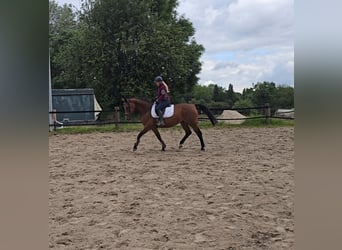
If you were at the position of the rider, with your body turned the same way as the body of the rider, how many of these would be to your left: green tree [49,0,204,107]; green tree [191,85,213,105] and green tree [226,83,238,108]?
0

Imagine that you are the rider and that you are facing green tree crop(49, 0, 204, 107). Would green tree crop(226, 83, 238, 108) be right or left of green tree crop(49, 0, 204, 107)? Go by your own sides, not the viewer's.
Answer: right

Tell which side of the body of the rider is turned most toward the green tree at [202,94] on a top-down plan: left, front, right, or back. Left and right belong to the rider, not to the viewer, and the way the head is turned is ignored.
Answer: right

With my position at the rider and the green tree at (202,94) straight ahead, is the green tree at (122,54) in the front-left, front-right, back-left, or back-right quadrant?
front-left

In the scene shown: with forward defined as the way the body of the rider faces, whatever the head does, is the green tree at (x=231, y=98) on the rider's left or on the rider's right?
on the rider's right

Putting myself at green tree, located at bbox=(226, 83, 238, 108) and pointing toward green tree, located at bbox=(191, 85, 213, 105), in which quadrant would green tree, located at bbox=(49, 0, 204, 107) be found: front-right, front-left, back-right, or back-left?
front-left

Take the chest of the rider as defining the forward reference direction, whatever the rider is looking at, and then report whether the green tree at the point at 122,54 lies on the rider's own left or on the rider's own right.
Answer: on the rider's own right

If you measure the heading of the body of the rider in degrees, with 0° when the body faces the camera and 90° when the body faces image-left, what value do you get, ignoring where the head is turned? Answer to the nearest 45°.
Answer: approximately 90°
